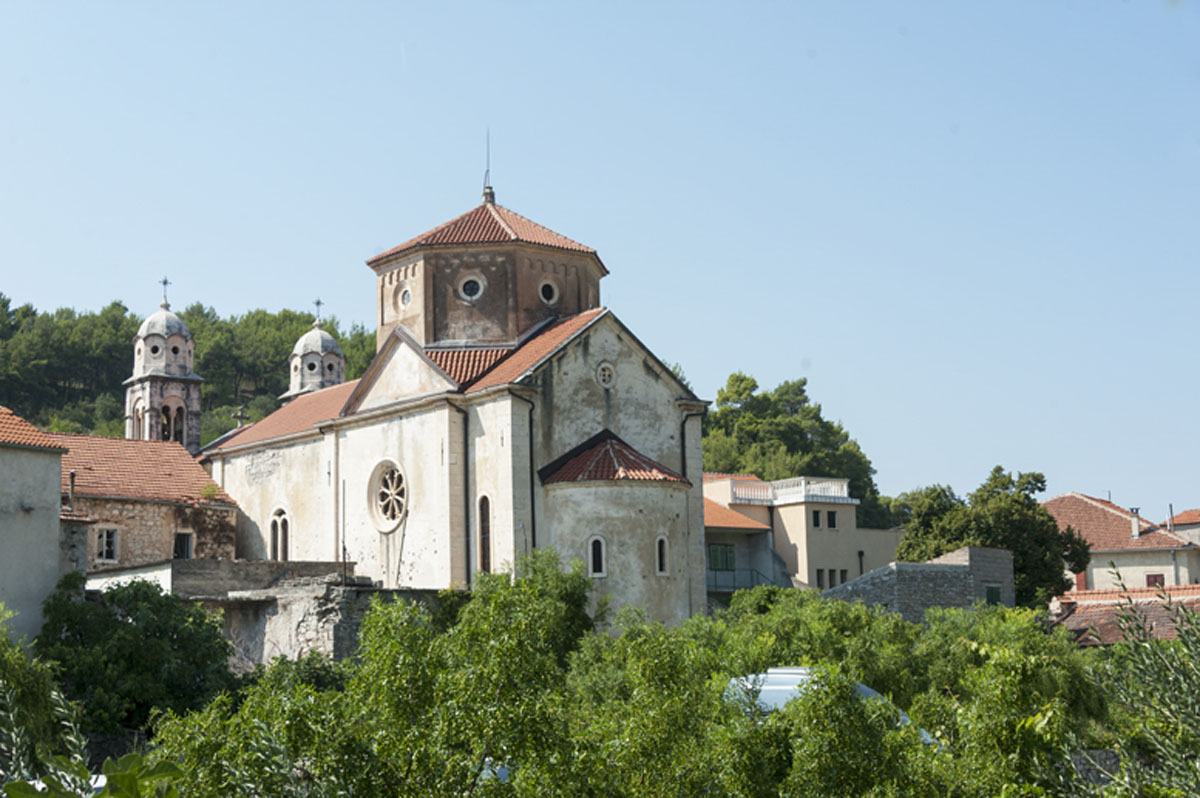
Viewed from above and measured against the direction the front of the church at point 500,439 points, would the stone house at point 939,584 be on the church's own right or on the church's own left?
on the church's own right

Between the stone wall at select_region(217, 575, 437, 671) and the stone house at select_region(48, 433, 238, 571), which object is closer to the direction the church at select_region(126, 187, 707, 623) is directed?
the stone house

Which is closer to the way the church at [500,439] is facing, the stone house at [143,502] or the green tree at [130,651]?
the stone house

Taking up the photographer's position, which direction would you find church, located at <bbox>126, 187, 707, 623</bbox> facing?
facing away from the viewer and to the left of the viewer

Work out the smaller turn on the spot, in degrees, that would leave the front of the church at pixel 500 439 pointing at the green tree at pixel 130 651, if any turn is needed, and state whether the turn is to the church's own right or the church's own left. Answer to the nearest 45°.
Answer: approximately 90° to the church's own left

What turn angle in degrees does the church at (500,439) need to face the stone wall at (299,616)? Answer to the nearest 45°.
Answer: approximately 90° to its left

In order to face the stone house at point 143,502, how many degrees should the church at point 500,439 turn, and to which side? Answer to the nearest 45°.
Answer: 0° — it already faces it

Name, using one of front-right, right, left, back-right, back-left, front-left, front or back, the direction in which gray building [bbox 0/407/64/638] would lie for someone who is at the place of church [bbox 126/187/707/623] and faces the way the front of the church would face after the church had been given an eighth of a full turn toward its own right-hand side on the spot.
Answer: back-left

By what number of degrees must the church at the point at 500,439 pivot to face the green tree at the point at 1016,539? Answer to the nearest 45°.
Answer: approximately 90° to its right
